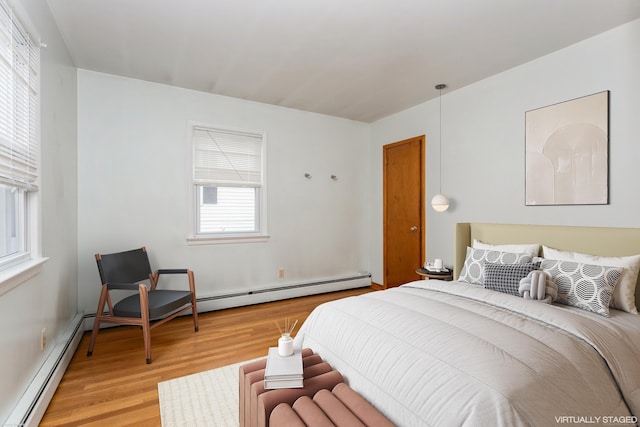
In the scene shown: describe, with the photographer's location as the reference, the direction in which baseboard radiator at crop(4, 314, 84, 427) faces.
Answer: facing to the right of the viewer

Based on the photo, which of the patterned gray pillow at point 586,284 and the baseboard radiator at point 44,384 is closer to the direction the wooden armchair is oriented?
the patterned gray pillow

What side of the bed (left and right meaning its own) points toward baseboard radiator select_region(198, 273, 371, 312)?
right

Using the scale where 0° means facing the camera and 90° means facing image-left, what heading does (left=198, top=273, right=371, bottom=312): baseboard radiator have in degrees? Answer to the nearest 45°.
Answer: approximately 315°

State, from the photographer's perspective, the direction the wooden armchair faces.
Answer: facing the viewer and to the right of the viewer

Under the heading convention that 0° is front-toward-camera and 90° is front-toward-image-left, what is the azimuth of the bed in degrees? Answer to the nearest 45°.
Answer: approximately 45°

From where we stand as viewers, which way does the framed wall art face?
facing the viewer and to the left of the viewer

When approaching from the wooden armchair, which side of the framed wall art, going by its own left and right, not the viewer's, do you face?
front

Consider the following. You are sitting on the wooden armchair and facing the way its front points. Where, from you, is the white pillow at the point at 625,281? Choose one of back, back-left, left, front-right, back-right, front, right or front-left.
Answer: front
